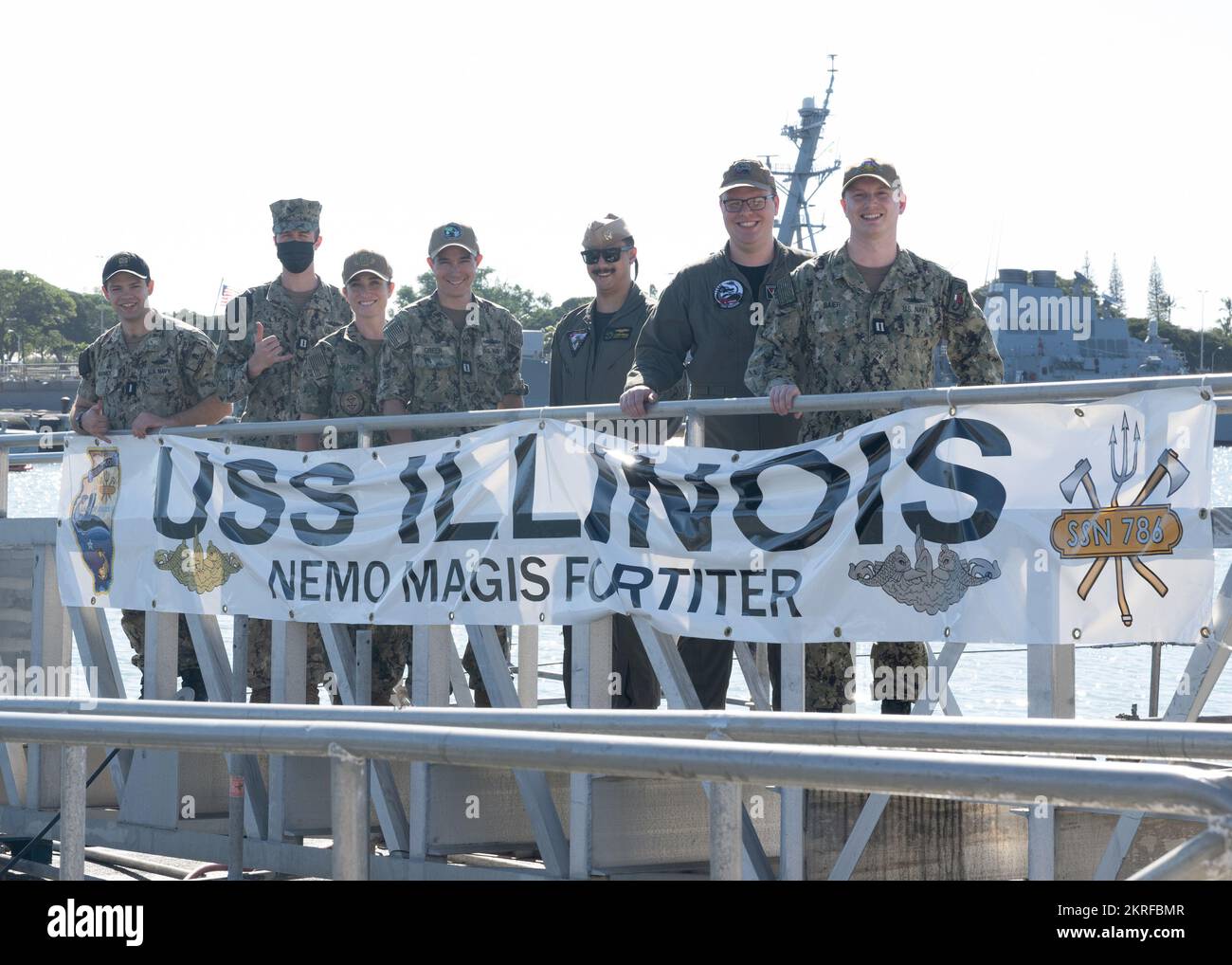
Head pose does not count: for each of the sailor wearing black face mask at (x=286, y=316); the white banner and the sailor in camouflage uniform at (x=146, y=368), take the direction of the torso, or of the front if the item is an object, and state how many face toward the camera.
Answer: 3

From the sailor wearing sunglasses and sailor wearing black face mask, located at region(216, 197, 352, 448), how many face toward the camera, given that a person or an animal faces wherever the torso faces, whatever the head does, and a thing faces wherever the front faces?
2

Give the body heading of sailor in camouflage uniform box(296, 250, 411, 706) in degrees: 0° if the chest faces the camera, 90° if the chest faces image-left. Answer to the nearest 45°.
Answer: approximately 315°

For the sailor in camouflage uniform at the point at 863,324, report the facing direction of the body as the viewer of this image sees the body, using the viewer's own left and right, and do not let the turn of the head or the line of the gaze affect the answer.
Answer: facing the viewer

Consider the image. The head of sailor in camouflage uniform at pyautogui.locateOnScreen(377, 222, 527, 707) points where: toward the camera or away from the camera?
toward the camera

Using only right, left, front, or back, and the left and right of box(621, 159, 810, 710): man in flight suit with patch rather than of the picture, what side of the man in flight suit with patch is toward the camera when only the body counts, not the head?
front

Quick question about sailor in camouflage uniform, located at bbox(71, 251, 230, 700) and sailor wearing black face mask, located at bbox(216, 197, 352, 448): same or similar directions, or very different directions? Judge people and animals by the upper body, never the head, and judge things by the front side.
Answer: same or similar directions

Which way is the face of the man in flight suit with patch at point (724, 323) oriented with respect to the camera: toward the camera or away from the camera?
toward the camera

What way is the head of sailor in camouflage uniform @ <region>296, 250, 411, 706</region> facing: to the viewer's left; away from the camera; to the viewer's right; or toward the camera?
toward the camera

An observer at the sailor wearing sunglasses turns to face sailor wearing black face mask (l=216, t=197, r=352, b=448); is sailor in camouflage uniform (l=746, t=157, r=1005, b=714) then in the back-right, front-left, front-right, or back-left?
back-left

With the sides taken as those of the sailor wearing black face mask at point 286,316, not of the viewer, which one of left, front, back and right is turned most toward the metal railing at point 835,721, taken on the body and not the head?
front

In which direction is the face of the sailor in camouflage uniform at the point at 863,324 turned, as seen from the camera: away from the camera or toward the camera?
toward the camera

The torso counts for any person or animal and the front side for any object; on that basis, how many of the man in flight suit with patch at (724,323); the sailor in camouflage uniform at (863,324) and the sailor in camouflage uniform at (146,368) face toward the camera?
3

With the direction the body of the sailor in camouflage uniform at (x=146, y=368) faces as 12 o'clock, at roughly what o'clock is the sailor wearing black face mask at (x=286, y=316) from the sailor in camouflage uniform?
The sailor wearing black face mask is roughly at 9 o'clock from the sailor in camouflage uniform.

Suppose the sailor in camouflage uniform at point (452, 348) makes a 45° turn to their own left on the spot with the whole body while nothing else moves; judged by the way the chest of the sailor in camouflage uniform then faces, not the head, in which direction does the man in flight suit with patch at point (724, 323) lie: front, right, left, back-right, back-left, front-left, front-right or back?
front
